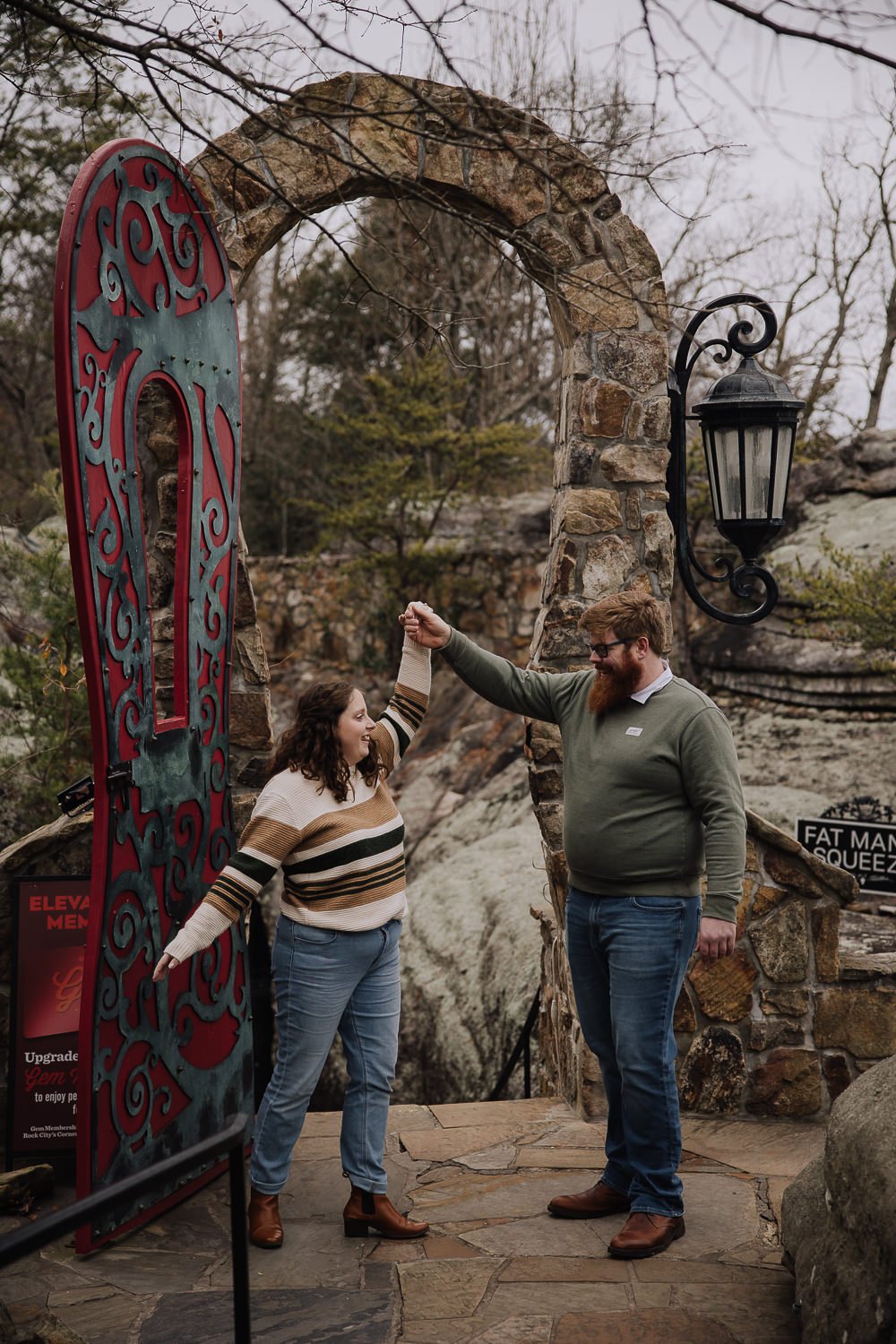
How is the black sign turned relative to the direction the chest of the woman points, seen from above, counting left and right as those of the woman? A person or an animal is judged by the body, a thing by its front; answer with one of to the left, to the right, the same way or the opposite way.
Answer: to the right

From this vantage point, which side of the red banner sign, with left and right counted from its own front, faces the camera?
front

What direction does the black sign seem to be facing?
toward the camera

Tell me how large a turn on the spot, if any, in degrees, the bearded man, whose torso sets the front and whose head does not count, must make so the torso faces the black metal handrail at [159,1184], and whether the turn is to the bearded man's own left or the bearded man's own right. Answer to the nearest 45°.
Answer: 0° — they already face it

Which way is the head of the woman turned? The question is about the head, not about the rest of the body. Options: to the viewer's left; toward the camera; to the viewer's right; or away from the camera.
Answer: to the viewer's right

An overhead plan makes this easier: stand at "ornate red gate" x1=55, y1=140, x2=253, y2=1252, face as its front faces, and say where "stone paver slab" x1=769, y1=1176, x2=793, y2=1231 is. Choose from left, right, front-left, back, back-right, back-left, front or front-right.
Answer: front-left

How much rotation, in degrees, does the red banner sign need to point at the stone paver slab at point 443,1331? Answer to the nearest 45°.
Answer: approximately 45° to its left

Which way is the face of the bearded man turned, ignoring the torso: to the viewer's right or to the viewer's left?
to the viewer's left

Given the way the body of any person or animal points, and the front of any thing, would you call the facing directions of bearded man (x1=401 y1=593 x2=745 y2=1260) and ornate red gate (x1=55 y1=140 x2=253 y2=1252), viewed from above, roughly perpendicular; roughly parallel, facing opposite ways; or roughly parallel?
roughly perpendicular

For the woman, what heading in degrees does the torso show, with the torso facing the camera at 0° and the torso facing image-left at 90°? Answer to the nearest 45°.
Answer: approximately 315°

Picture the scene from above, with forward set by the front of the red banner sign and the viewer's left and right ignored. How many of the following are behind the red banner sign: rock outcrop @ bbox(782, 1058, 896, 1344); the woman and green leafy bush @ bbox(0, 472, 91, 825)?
1

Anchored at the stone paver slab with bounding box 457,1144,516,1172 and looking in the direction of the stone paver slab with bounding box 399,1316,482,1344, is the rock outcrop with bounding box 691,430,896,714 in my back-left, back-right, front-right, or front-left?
back-left

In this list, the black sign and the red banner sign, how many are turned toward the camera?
2
